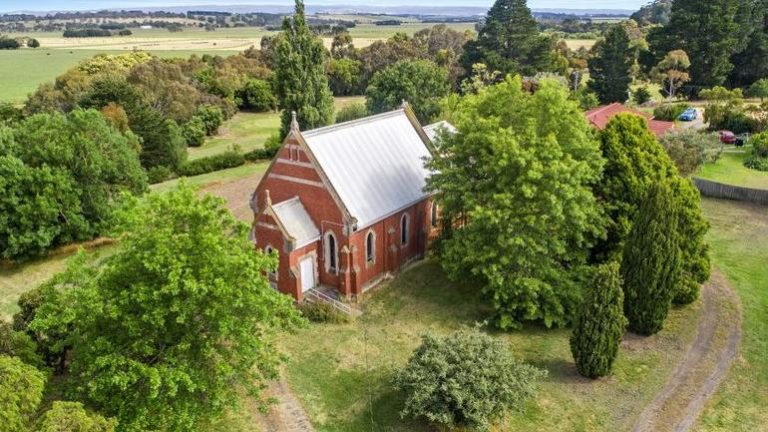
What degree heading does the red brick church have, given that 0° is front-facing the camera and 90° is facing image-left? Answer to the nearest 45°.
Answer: approximately 45°

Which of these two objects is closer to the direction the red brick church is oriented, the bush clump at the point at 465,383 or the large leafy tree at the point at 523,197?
the bush clump

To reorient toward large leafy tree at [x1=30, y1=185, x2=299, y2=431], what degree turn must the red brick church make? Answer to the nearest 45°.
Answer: approximately 45° to its left

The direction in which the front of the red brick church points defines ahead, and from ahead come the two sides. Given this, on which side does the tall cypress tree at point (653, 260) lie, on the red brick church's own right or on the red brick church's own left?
on the red brick church's own left

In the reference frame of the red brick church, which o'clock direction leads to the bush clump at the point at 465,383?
The bush clump is roughly at 10 o'clock from the red brick church.

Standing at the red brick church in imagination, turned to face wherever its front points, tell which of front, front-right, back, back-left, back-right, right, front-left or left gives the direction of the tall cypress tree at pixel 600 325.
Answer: left

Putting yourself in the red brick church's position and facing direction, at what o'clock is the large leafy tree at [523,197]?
The large leafy tree is roughly at 8 o'clock from the red brick church.
